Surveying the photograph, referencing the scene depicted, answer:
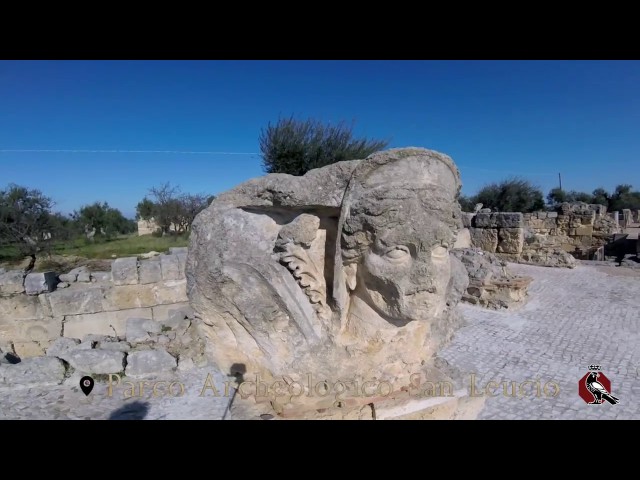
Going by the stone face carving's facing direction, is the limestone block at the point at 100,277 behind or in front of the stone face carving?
behind

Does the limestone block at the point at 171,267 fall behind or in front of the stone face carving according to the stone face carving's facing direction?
behind

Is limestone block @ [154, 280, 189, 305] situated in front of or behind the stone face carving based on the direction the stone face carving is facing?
behind

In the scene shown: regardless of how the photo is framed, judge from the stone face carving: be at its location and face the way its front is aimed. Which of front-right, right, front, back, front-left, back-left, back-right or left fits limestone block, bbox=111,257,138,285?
back

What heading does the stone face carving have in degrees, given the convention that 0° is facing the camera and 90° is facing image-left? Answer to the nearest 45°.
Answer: approximately 315°
